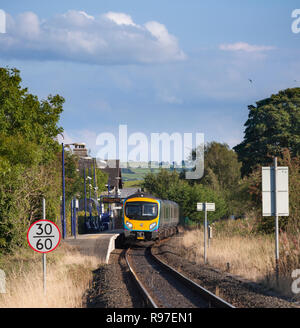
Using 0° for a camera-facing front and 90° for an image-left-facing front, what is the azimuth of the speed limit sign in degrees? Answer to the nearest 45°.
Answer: approximately 0°

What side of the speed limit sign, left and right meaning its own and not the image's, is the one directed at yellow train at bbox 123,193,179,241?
back

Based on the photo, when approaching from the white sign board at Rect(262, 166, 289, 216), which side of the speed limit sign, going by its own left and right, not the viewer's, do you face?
left

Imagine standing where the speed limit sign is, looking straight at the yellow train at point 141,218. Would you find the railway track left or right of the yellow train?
right

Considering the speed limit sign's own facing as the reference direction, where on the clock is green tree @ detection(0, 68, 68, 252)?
The green tree is roughly at 6 o'clock from the speed limit sign.
